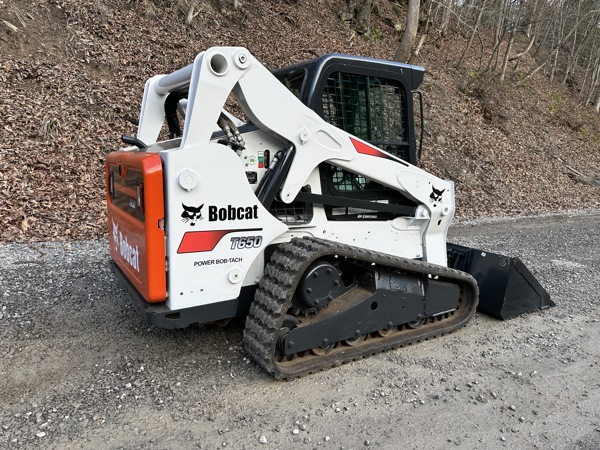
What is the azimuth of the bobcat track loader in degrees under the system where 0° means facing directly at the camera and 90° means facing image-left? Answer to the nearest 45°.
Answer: approximately 225°
